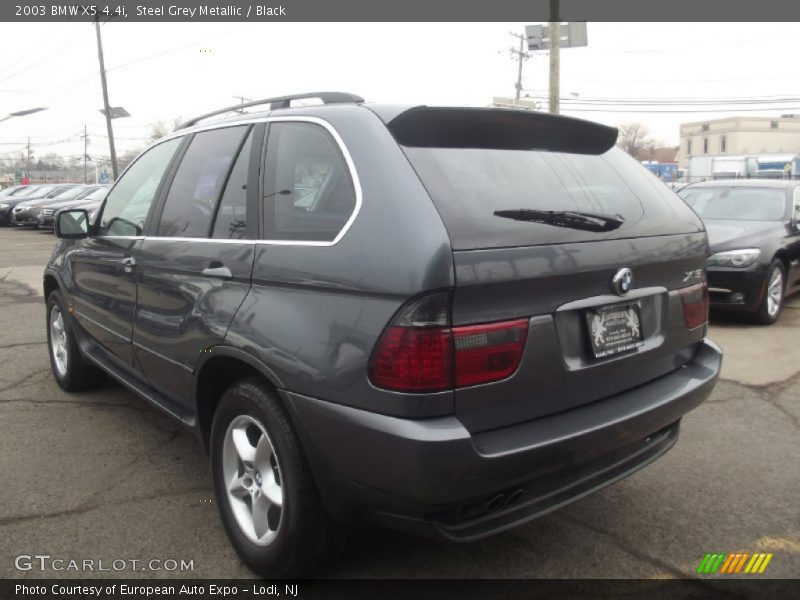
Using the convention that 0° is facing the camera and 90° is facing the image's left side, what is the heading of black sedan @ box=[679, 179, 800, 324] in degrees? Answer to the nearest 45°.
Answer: approximately 45°

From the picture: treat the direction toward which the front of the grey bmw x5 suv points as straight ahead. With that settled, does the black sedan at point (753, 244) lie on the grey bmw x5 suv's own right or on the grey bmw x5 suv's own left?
on the grey bmw x5 suv's own right

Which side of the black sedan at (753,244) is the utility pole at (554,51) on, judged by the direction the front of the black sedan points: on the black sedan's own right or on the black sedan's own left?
on the black sedan's own right

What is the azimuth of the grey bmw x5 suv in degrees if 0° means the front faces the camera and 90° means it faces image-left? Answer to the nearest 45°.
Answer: approximately 135°

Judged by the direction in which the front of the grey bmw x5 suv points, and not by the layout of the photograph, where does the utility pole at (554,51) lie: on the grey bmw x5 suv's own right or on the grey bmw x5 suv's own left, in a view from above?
on the grey bmw x5 suv's own right
